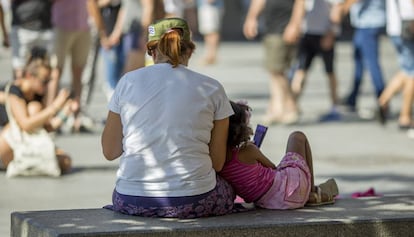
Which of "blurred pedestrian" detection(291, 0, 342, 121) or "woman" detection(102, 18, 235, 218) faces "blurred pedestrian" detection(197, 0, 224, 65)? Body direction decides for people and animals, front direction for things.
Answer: the woman

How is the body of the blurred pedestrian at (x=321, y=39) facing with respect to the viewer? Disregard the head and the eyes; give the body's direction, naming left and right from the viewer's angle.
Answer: facing the viewer and to the left of the viewer

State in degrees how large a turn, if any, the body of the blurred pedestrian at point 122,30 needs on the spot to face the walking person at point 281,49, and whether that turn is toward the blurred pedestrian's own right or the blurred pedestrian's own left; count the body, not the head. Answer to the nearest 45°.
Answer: approximately 90° to the blurred pedestrian's own left

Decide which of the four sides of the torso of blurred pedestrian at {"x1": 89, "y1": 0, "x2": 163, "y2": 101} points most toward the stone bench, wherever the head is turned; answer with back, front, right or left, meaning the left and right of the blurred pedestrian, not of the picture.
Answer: front

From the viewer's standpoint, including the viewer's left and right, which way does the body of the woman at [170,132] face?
facing away from the viewer

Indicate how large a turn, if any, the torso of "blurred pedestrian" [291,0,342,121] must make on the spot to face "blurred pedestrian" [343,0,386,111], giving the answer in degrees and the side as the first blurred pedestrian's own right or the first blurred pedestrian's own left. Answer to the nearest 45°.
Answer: approximately 135° to the first blurred pedestrian's own left

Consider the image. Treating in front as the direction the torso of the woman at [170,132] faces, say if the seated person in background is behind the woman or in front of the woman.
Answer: in front

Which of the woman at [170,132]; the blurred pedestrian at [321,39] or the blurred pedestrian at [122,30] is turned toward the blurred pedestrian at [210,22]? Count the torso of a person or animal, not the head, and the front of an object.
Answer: the woman

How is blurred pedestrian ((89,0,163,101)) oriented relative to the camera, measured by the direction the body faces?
toward the camera

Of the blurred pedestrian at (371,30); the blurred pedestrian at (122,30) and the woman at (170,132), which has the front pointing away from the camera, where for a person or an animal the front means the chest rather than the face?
the woman

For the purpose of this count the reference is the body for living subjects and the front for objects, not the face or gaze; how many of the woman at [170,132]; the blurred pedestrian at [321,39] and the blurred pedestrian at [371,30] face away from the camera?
1
